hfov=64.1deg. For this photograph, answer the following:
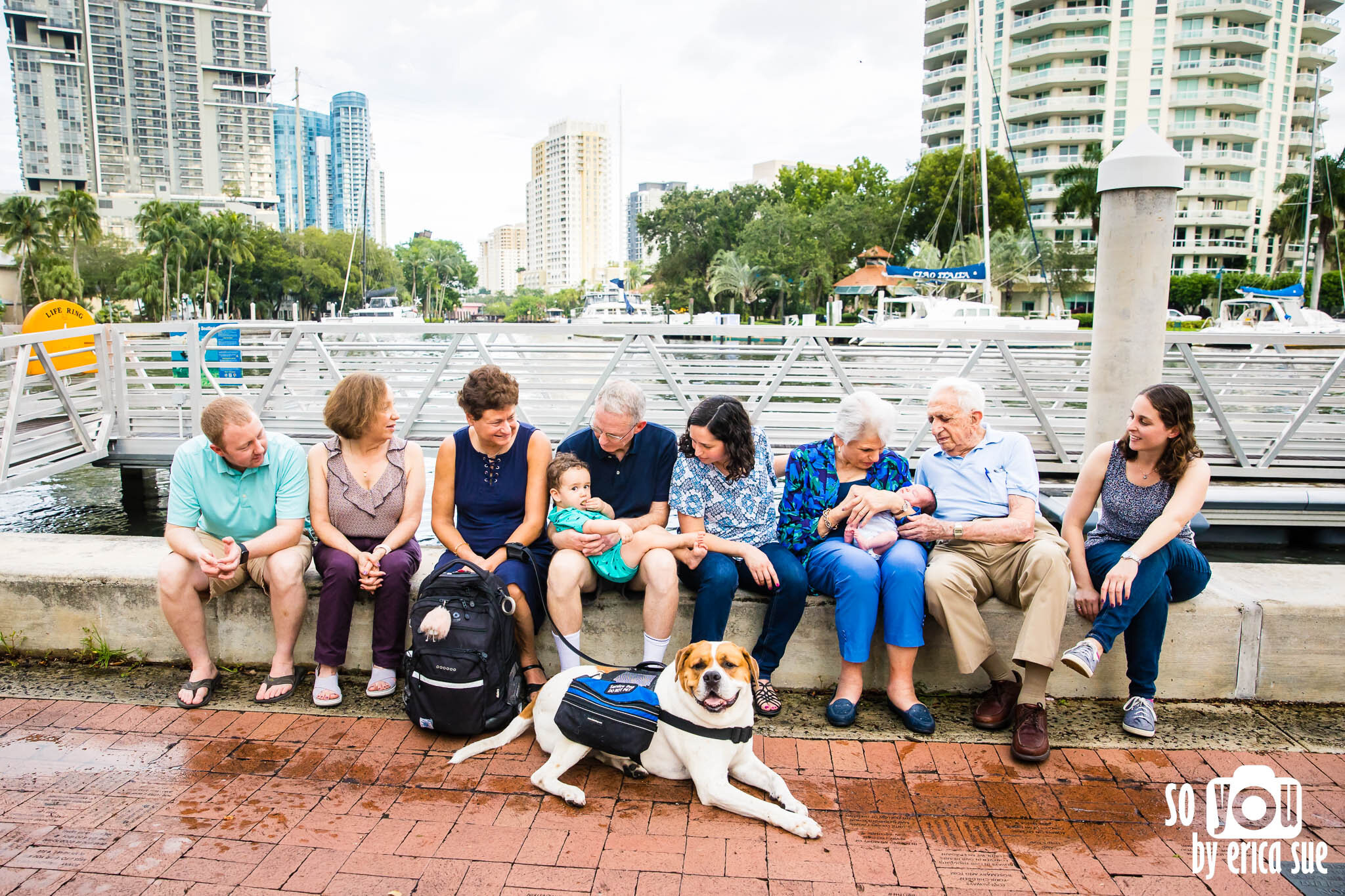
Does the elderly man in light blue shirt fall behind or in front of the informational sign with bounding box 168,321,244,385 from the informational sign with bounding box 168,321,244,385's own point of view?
in front

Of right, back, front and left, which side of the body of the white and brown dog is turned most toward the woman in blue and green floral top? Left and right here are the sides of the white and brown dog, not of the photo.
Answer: left

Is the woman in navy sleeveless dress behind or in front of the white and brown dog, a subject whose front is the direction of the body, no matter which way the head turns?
behind

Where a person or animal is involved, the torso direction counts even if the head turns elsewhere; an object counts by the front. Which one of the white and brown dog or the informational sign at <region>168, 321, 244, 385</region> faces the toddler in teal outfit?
the informational sign

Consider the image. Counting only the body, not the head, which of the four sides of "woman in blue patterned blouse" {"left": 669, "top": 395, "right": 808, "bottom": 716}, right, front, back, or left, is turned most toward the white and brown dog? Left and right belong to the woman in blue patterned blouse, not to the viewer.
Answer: front

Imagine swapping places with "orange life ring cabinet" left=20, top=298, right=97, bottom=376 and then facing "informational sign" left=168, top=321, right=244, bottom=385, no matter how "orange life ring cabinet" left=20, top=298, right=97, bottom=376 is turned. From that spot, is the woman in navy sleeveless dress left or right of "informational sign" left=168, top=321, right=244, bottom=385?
right

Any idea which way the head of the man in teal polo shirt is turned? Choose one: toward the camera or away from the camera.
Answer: toward the camera

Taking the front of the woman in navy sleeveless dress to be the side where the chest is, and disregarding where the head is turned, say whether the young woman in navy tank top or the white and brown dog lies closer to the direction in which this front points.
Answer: the white and brown dog

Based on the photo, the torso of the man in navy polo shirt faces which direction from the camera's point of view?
toward the camera

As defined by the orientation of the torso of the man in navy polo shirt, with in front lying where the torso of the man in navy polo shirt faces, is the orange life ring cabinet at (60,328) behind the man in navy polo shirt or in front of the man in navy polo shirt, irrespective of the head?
behind

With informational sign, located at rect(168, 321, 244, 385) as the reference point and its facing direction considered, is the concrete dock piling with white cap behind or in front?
in front

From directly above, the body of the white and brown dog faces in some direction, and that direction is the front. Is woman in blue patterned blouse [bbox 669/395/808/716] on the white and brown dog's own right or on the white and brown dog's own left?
on the white and brown dog's own left

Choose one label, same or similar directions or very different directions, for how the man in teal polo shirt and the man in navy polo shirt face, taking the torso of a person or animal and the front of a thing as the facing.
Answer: same or similar directions

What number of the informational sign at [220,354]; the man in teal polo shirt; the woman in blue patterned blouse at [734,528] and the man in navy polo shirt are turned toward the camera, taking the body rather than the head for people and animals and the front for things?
4

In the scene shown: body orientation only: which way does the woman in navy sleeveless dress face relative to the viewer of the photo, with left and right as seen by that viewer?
facing the viewer

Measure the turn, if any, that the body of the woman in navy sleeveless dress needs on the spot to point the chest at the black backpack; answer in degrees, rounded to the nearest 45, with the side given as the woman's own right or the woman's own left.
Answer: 0° — they already face it

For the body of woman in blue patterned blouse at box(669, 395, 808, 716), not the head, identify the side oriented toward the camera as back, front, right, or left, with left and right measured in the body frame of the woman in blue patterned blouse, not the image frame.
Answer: front
